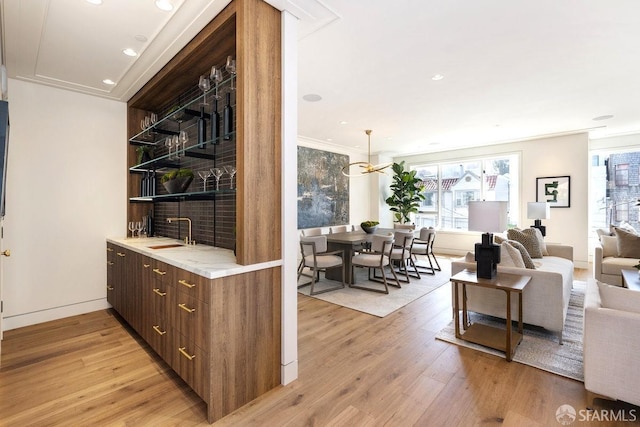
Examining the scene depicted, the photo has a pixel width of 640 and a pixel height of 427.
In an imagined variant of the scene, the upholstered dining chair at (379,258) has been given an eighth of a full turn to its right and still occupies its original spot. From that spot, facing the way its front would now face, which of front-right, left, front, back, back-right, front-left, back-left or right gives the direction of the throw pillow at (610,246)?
right

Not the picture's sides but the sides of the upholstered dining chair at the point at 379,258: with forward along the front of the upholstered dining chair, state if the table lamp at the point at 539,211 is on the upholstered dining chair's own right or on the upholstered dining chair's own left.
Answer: on the upholstered dining chair's own right

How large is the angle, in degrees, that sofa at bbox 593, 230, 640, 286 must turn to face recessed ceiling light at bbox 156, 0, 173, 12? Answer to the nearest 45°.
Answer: approximately 45° to its right

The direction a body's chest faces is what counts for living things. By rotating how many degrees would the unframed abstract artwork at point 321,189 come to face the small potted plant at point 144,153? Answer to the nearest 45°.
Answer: approximately 90° to its right

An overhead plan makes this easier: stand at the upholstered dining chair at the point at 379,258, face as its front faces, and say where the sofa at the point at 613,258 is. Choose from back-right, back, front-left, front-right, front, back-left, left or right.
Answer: back-right

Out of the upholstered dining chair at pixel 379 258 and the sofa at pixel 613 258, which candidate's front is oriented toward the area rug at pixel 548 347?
the sofa

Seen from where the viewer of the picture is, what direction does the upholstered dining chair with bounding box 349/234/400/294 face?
facing away from the viewer and to the left of the viewer

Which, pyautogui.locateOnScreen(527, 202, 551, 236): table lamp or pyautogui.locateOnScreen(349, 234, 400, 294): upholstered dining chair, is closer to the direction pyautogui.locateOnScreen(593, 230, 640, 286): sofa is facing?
the upholstered dining chair

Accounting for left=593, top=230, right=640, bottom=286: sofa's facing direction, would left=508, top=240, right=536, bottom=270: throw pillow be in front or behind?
in front

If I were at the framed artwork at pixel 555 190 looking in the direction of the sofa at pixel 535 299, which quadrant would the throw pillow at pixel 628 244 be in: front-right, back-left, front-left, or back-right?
front-left

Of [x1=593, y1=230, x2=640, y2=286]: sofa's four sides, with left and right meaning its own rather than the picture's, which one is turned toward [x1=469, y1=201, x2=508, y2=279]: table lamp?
front

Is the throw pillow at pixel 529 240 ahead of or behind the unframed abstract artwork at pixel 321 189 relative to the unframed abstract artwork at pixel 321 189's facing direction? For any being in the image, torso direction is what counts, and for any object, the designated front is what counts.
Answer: ahead

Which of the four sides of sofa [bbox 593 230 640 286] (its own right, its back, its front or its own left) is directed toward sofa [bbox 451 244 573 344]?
front

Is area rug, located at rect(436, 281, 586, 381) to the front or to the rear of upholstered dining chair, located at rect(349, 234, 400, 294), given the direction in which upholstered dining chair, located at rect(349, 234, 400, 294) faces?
to the rear

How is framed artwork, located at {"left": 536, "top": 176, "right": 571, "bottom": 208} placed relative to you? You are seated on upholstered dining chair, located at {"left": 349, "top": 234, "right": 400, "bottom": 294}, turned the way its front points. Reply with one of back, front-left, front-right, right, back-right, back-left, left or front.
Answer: right
